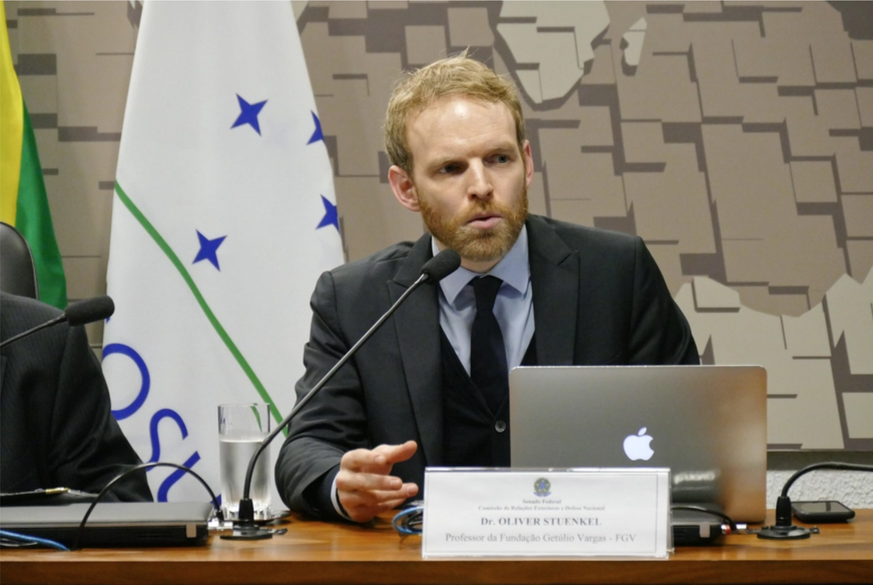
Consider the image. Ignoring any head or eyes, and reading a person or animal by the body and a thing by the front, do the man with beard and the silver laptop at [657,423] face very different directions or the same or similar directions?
very different directions

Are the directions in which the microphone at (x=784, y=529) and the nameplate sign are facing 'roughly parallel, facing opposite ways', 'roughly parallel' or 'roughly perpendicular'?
roughly perpendicular

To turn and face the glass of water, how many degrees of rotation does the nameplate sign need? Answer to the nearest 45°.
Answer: approximately 135° to its right

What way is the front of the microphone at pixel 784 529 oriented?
to the viewer's right

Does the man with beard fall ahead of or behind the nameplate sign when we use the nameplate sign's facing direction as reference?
behind

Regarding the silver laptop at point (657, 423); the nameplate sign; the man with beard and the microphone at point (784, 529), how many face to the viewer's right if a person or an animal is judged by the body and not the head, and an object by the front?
1

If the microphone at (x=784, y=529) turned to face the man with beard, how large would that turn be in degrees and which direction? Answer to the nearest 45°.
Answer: approximately 135° to its left

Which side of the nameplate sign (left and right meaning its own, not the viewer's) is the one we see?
front

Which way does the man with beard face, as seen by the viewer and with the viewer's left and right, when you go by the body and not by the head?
facing the viewer

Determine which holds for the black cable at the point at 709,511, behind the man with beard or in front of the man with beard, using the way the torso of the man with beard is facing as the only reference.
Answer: in front

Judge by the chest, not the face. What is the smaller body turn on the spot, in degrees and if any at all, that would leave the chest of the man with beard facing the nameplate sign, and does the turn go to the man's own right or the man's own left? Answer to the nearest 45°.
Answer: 0° — they already face it

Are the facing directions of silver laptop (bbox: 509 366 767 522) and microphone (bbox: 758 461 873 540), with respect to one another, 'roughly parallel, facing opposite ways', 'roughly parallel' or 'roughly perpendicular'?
roughly perpendicular

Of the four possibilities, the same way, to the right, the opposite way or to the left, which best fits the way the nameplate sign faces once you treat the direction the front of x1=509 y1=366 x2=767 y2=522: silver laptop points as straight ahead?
the opposite way

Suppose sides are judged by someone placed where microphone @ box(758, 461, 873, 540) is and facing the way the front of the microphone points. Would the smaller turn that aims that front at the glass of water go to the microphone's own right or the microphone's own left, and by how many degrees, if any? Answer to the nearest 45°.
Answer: approximately 180°

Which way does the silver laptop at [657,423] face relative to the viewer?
away from the camera
